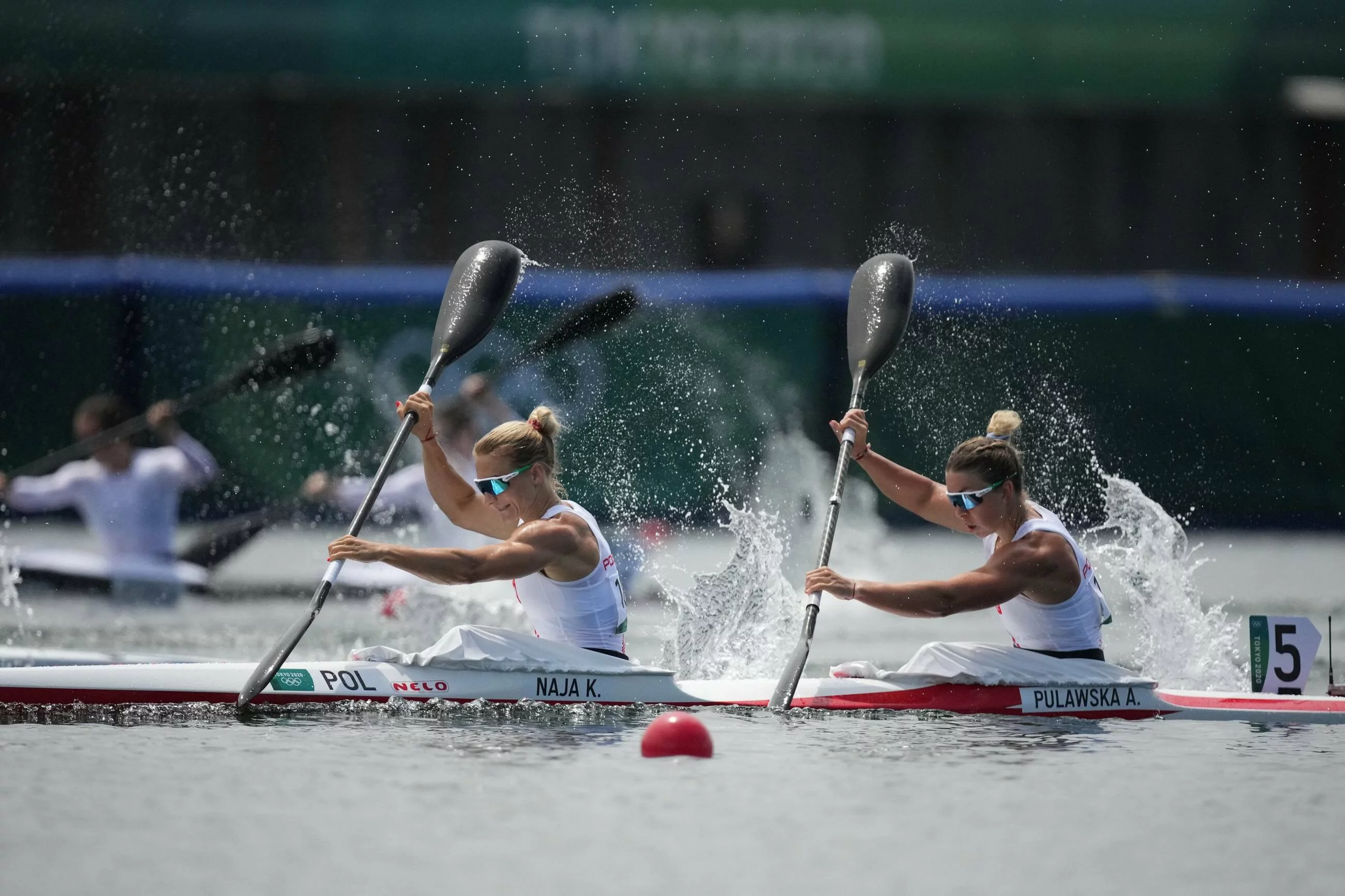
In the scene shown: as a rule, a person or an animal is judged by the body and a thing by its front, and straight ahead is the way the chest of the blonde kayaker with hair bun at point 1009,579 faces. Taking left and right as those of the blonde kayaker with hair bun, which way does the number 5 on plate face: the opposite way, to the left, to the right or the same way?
to the left

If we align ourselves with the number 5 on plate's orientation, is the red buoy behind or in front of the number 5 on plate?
in front

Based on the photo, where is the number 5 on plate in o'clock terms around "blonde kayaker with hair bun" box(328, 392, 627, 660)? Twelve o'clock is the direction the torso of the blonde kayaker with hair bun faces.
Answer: The number 5 on plate is roughly at 6 o'clock from the blonde kayaker with hair bun.

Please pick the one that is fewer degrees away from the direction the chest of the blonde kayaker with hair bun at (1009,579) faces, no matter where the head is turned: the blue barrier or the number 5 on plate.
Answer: the blue barrier

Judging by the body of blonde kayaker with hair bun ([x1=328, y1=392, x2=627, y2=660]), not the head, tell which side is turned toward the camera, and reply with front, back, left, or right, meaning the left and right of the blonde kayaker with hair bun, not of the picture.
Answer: left

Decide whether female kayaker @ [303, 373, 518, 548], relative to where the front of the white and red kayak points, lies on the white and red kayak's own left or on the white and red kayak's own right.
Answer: on the white and red kayak's own right

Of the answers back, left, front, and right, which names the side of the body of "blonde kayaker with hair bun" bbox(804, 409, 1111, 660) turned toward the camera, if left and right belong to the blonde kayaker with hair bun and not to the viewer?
left

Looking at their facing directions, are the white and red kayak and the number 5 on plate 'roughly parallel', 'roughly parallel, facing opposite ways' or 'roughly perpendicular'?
roughly perpendicular

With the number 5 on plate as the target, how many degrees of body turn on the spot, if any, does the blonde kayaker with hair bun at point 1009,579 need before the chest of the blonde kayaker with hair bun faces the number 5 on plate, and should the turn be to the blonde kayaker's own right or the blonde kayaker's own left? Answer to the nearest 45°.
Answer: approximately 135° to the blonde kayaker's own right

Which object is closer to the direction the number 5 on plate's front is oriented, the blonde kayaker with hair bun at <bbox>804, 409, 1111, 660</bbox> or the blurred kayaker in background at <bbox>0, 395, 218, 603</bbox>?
the blonde kayaker with hair bun

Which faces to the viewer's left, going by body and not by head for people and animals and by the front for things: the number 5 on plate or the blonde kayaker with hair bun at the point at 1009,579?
the blonde kayaker with hair bun

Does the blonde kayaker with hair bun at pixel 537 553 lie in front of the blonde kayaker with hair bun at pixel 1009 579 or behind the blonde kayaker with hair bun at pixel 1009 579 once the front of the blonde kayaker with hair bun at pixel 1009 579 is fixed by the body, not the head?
in front

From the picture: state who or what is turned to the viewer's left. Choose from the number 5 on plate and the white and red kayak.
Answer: the white and red kayak

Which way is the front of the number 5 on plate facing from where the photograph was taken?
facing the viewer

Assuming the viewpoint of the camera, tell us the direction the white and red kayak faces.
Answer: facing to the left of the viewer

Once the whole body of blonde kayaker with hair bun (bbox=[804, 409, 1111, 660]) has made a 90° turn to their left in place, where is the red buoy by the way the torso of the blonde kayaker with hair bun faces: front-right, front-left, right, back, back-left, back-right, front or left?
front-right

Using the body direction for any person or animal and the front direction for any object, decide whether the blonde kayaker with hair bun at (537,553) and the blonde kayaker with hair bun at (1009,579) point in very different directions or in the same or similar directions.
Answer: same or similar directions

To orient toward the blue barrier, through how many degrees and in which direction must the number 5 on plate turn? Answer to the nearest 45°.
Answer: approximately 135° to its right
